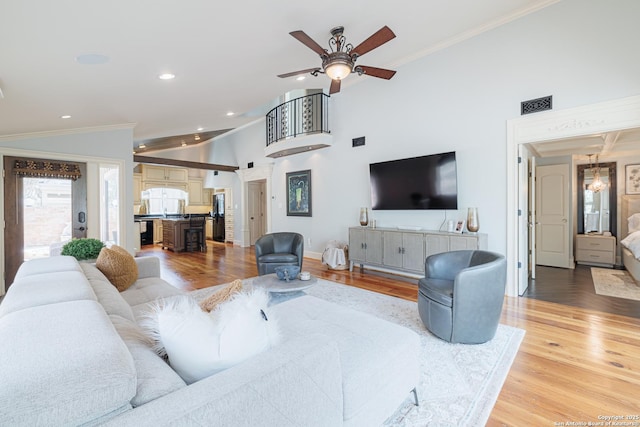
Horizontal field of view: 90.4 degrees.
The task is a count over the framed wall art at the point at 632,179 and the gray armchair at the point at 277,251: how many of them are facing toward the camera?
2

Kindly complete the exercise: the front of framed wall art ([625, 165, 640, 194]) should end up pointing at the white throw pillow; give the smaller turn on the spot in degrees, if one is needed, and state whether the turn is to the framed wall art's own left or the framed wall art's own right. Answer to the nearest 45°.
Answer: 0° — it already faces it

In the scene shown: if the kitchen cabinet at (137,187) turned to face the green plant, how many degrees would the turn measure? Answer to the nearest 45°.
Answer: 0° — it already faces it

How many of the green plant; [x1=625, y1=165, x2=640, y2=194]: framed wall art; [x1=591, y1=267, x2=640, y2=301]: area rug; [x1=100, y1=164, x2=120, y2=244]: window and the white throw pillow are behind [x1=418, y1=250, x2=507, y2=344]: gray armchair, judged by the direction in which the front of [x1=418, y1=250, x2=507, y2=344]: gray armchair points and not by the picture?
2

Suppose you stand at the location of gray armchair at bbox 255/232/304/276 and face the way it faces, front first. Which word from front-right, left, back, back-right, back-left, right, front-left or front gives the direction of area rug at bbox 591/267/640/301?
left

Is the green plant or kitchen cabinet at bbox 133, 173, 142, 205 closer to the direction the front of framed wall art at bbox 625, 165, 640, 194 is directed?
the green plant

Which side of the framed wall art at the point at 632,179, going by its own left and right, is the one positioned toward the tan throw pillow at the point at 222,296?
front

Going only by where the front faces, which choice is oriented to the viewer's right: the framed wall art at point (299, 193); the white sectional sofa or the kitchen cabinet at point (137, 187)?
the white sectional sofa

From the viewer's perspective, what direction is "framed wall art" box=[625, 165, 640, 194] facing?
toward the camera

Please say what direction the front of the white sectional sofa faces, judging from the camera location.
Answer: facing to the right of the viewer

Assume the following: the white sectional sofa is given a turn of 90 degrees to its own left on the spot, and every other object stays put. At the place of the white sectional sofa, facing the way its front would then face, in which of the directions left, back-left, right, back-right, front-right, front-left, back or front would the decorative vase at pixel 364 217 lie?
front-right

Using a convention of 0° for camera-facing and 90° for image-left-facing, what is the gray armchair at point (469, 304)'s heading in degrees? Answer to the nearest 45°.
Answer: approximately 45°

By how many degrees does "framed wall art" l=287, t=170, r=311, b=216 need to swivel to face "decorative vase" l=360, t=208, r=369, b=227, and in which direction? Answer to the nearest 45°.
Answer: approximately 90° to its left

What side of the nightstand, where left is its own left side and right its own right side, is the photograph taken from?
front

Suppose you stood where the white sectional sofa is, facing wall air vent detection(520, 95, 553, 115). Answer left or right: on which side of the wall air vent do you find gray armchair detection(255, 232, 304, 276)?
left
